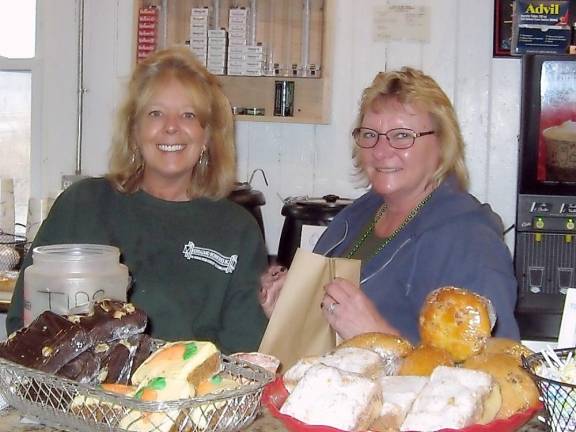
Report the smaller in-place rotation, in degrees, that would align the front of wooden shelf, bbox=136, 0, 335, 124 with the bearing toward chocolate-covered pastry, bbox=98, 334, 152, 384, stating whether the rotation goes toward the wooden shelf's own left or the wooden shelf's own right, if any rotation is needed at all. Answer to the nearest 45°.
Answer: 0° — it already faces it

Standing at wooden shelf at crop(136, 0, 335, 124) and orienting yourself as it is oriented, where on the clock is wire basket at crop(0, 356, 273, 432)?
The wire basket is roughly at 12 o'clock from the wooden shelf.

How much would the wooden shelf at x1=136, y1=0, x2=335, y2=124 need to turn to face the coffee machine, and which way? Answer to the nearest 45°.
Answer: approximately 45° to its left

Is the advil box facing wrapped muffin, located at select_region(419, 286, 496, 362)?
yes

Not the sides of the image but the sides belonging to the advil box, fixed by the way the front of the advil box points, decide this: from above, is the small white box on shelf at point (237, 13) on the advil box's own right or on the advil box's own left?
on the advil box's own right

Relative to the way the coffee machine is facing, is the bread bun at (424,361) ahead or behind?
ahead

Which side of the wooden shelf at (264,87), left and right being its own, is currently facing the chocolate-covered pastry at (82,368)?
front

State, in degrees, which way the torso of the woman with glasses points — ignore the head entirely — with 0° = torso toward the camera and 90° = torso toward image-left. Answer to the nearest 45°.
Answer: approximately 45°

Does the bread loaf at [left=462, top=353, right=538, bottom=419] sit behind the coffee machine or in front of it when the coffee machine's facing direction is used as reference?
in front

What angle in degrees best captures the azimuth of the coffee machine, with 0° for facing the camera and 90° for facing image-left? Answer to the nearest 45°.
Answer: approximately 0°

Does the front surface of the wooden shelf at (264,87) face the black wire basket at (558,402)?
yes

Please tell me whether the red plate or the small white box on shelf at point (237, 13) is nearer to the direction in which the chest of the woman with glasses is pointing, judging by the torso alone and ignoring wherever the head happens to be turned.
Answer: the red plate
